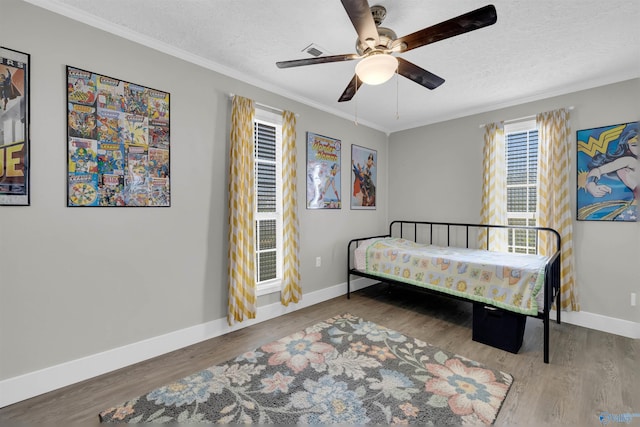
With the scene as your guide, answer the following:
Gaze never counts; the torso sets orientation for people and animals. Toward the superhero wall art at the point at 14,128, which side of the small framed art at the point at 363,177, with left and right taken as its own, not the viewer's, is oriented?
right

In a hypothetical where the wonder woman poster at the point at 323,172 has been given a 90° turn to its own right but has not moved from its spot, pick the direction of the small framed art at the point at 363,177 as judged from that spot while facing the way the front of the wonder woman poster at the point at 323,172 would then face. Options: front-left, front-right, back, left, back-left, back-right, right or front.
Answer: back

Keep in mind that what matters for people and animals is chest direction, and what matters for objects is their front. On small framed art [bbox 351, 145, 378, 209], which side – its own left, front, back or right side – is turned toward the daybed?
front

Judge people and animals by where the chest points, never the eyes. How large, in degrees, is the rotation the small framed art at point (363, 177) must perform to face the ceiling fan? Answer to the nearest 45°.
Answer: approximately 45° to its right

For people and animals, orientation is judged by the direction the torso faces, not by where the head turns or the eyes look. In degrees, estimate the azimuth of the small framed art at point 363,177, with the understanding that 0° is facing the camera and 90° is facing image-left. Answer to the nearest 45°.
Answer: approximately 315°

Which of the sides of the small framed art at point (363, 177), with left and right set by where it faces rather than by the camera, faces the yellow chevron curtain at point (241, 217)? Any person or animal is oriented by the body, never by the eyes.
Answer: right

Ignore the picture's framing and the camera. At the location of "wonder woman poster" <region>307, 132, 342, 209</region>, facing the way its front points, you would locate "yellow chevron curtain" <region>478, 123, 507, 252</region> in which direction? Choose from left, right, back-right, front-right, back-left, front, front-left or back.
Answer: front-left

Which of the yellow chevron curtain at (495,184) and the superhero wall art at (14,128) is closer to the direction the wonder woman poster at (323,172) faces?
the yellow chevron curtain

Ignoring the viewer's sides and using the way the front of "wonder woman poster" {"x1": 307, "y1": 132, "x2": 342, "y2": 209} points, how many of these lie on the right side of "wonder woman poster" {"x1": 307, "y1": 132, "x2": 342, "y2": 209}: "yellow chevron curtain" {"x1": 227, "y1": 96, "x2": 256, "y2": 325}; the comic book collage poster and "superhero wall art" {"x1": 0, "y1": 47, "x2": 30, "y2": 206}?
3

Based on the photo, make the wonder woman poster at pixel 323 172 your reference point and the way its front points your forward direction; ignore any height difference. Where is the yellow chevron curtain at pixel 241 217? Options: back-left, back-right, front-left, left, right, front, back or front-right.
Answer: right

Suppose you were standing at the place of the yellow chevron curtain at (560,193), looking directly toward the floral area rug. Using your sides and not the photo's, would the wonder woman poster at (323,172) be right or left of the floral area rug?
right

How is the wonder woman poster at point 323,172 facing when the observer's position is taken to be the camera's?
facing the viewer and to the right of the viewer
